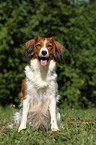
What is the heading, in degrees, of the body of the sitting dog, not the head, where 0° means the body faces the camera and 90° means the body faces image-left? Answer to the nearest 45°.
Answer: approximately 0°
